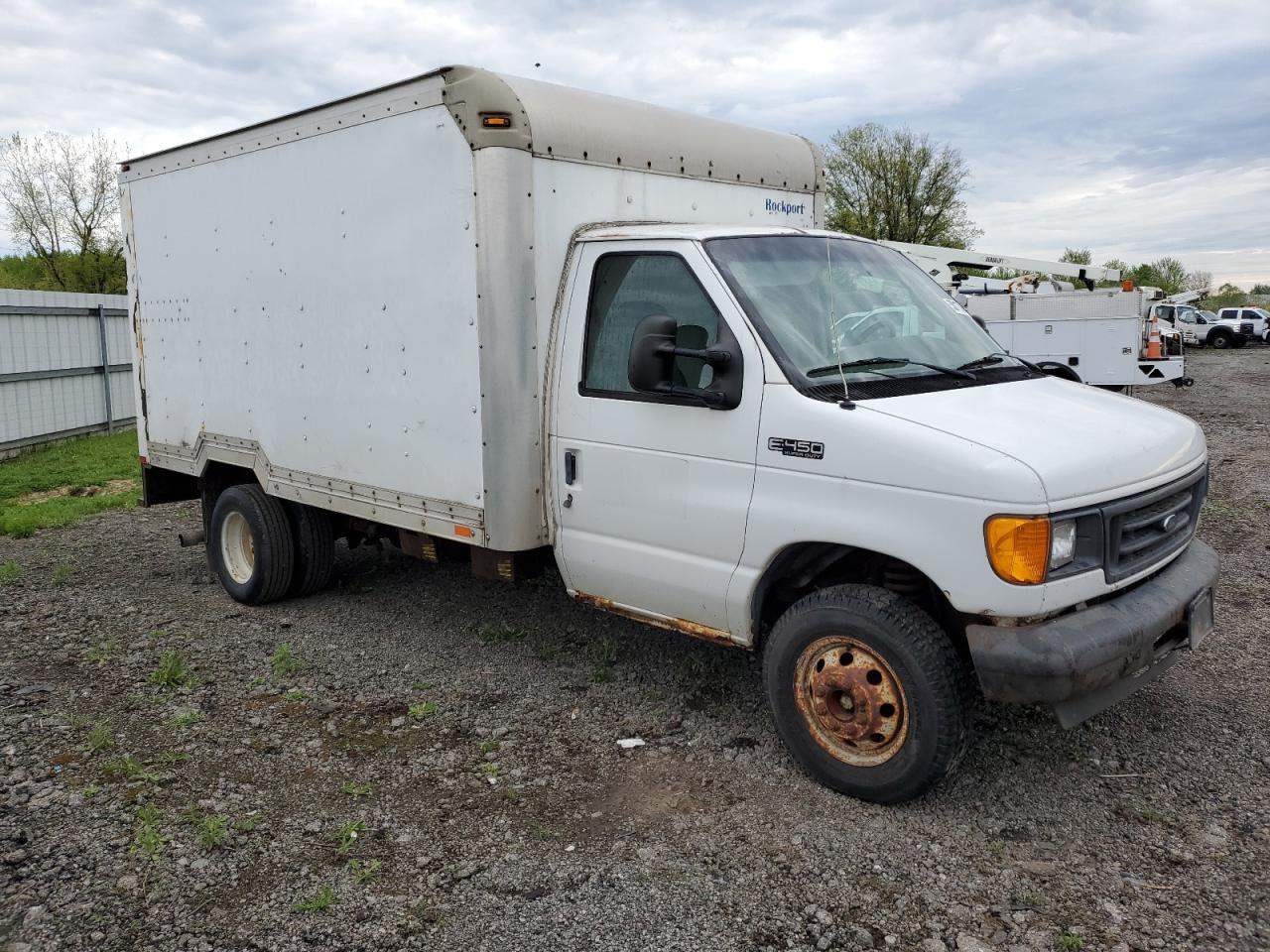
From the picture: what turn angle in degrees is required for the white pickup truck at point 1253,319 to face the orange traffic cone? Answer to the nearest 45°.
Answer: approximately 45° to its right

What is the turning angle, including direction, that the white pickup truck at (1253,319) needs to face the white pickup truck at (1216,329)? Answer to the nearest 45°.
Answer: approximately 90° to its right

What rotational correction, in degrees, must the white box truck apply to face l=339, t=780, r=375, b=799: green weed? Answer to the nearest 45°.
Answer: approximately 90° to its right

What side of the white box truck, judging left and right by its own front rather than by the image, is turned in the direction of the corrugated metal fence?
back

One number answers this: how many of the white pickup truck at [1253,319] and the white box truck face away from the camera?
0

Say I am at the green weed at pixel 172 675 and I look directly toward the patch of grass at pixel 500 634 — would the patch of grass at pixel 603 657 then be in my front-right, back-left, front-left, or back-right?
front-right

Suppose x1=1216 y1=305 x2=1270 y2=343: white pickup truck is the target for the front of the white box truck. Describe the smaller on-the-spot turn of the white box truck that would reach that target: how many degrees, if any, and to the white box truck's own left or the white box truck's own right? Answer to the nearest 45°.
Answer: approximately 90° to the white box truck's own left

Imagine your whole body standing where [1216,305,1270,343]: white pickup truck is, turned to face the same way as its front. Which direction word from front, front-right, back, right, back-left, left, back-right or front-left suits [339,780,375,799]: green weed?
front-right

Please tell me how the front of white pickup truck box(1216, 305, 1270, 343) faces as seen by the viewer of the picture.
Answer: facing the viewer and to the right of the viewer

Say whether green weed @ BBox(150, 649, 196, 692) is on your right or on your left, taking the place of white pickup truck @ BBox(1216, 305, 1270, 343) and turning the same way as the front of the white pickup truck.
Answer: on your right
